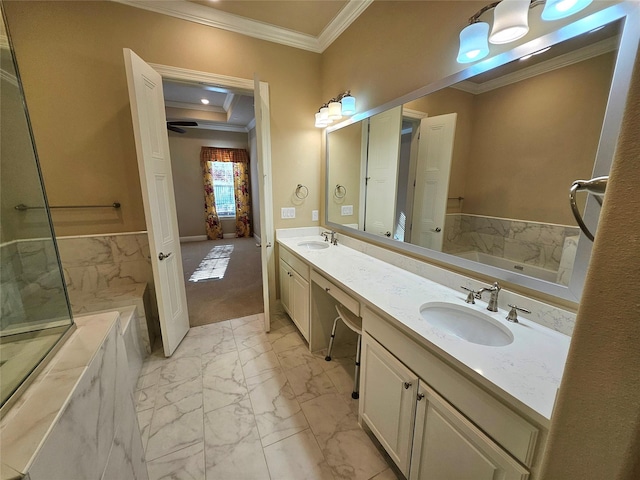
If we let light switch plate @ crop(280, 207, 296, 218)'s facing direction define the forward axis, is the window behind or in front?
behind

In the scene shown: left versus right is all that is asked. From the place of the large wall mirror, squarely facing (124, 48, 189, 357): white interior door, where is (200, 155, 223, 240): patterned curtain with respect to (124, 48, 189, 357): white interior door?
right

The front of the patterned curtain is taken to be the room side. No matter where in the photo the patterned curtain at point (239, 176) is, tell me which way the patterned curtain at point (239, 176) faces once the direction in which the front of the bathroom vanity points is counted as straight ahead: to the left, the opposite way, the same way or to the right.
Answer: to the left

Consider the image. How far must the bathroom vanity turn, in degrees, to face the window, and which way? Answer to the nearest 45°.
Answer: approximately 90° to its right

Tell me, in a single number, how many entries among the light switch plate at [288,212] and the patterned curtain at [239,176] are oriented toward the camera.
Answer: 2

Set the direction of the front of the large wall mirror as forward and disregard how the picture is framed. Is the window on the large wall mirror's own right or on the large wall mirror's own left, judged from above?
on the large wall mirror's own right

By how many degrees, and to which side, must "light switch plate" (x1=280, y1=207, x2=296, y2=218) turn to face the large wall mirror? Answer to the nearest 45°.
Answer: approximately 45° to its left

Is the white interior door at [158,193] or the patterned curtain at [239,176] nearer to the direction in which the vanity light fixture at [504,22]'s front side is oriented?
the white interior door

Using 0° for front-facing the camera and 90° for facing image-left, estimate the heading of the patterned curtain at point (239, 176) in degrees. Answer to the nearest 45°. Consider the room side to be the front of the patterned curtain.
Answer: approximately 0°

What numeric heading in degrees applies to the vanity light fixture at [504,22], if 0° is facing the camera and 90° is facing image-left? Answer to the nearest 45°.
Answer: approximately 45°
